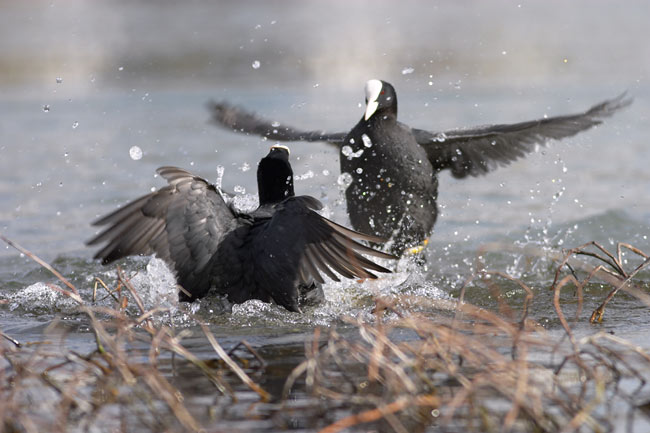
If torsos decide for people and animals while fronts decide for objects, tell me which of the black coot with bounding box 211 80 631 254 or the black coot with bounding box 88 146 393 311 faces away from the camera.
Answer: the black coot with bounding box 88 146 393 311

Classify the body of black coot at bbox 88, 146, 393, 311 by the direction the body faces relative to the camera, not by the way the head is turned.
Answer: away from the camera

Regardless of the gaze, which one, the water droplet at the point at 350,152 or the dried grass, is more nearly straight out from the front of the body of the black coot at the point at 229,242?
the water droplet

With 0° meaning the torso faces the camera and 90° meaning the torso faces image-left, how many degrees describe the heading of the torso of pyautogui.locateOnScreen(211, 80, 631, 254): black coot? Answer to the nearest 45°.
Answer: approximately 45°

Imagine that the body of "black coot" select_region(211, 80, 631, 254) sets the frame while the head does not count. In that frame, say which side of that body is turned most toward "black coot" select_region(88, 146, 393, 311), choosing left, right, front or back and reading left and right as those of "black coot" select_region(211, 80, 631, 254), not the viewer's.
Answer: front

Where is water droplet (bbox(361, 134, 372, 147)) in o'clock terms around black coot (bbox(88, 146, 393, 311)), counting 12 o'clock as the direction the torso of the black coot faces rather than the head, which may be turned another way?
The water droplet is roughly at 1 o'clock from the black coot.

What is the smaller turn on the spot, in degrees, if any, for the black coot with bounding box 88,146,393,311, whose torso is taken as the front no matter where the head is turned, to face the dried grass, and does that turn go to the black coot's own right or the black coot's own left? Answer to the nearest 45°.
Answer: approximately 180°

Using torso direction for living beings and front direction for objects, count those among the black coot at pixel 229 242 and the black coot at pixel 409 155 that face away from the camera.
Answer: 1

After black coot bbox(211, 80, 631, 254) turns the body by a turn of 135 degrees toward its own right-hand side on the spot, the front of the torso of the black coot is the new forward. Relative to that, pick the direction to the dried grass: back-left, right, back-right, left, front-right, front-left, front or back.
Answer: back

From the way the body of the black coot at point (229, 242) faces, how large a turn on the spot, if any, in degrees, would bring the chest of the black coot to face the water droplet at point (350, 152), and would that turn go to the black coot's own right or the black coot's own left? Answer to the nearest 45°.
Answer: approximately 45° to the black coot's own right

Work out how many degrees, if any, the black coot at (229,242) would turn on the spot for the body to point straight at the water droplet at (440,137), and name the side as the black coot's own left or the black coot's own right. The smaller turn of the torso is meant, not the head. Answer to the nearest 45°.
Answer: approximately 45° to the black coot's own right

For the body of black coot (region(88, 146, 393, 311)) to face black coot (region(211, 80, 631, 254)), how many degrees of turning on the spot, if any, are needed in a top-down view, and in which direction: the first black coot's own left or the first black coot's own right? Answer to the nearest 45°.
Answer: approximately 45° to the first black coot's own right
